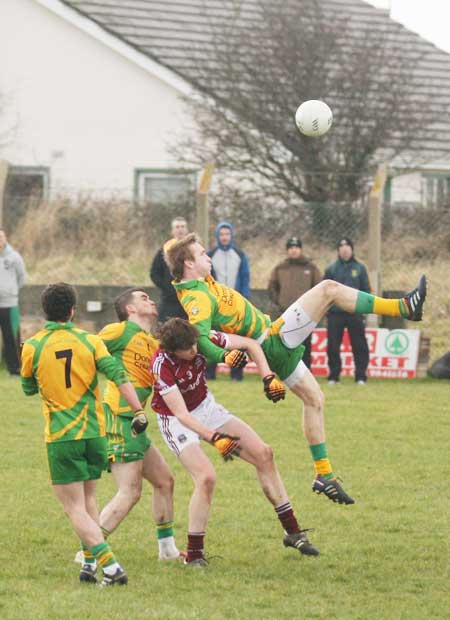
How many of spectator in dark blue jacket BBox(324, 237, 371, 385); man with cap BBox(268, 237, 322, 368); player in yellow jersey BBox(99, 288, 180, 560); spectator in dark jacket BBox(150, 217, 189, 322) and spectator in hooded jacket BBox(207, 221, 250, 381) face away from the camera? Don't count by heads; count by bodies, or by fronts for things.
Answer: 0

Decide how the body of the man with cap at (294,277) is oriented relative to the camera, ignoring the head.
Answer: toward the camera

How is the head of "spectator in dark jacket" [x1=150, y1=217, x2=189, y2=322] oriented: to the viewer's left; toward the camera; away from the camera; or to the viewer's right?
toward the camera

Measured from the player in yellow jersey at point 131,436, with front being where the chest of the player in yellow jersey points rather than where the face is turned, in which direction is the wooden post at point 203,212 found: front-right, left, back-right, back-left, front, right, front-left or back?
back-left

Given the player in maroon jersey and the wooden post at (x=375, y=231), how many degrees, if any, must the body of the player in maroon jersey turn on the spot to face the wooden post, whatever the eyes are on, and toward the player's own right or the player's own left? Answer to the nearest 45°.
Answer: approximately 135° to the player's own left

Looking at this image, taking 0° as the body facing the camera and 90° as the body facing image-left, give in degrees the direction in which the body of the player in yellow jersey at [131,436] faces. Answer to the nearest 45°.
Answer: approximately 315°

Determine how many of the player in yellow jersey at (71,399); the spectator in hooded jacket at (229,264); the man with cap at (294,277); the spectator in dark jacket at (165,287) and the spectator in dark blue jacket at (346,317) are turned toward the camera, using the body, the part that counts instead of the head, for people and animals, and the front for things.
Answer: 4

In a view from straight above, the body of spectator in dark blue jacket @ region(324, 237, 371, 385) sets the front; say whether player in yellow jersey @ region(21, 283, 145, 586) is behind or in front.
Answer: in front

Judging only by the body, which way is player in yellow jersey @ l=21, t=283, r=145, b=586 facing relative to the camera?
away from the camera

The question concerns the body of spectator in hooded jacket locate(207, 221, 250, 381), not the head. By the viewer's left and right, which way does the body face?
facing the viewer

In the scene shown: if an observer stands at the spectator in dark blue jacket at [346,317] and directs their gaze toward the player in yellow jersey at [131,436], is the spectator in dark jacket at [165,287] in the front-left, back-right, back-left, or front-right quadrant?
front-right

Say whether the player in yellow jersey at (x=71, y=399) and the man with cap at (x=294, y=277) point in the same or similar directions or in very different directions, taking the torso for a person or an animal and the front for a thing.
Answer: very different directions

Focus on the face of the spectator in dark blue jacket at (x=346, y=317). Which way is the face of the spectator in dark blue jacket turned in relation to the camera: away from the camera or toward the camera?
toward the camera

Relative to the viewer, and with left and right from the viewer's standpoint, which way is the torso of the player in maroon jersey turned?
facing the viewer and to the right of the viewer

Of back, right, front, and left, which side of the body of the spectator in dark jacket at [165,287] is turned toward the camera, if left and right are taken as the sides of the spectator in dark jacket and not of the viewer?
front

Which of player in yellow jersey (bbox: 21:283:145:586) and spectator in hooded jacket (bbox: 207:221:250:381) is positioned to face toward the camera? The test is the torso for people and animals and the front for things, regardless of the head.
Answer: the spectator in hooded jacket

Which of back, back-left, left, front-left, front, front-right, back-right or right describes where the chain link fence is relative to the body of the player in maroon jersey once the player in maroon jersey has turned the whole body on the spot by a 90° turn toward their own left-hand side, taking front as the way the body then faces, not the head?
front-left

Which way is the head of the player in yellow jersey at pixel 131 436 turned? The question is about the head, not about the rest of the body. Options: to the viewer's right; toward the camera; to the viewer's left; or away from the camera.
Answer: to the viewer's right
